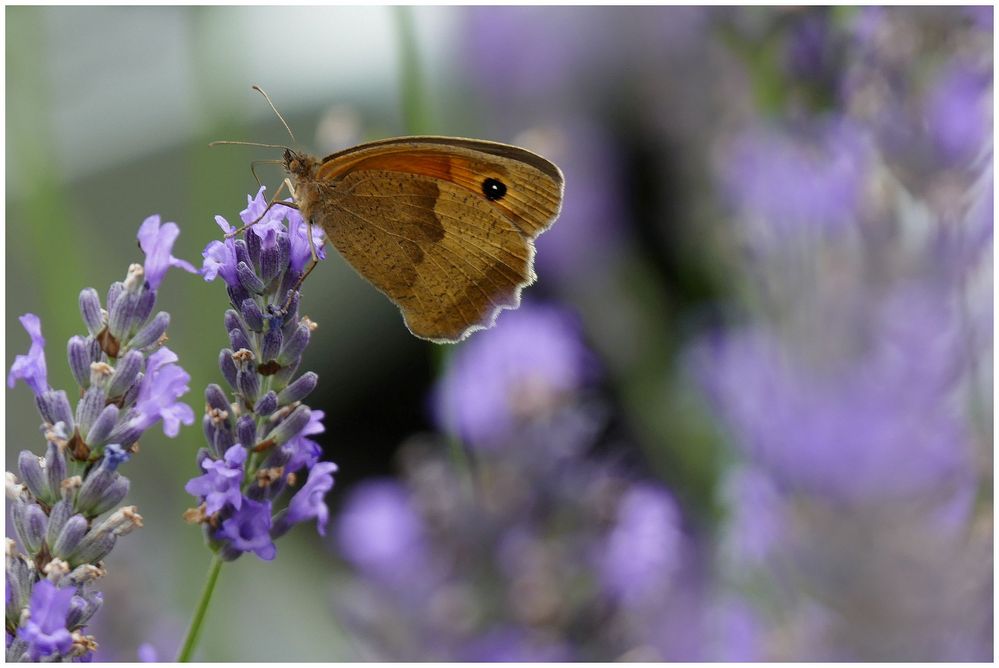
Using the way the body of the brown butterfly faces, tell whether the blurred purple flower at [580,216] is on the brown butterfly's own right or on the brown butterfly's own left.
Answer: on the brown butterfly's own right

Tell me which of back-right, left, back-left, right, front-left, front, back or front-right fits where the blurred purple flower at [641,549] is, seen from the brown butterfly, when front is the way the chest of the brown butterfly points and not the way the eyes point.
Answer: back-right

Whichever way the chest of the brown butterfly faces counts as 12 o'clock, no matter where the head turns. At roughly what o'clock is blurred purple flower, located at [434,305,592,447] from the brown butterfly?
The blurred purple flower is roughly at 4 o'clock from the brown butterfly.

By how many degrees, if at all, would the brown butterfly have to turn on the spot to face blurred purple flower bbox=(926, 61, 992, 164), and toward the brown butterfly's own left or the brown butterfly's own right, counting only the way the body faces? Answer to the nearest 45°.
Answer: approximately 180°

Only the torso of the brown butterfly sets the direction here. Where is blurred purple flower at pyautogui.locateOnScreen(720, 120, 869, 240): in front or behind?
behind

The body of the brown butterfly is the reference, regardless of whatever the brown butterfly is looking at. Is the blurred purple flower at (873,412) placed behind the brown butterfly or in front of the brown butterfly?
behind

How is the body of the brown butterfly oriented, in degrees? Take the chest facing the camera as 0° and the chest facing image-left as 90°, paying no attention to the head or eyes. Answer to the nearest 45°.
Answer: approximately 90°
